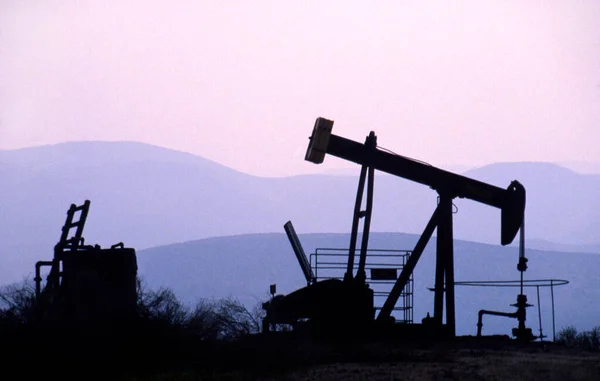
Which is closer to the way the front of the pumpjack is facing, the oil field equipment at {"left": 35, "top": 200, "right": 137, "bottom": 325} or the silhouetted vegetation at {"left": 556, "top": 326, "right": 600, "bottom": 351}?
the silhouetted vegetation

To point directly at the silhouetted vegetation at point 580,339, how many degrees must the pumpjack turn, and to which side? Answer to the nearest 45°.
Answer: approximately 45° to its left

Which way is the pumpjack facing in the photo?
to the viewer's right

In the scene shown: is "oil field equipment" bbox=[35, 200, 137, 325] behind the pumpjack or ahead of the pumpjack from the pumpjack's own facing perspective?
behind
